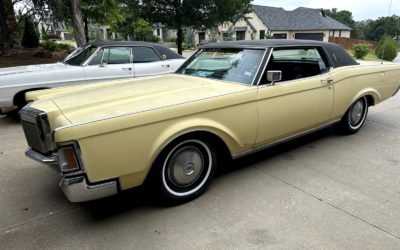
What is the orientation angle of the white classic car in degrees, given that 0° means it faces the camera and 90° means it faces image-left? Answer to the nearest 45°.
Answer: approximately 45°

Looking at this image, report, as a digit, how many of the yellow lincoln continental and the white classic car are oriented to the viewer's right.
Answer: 0

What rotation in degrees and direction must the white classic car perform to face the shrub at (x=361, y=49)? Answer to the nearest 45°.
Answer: approximately 180°

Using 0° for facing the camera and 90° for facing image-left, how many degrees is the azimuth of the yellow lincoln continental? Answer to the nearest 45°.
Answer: approximately 45°

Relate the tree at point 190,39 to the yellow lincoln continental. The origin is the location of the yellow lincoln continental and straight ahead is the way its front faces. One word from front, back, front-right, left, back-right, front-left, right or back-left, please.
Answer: back-right

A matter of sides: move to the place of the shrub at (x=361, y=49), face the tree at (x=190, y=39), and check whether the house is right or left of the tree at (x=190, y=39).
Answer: right

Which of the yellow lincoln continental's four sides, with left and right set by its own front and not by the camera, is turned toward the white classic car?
right
